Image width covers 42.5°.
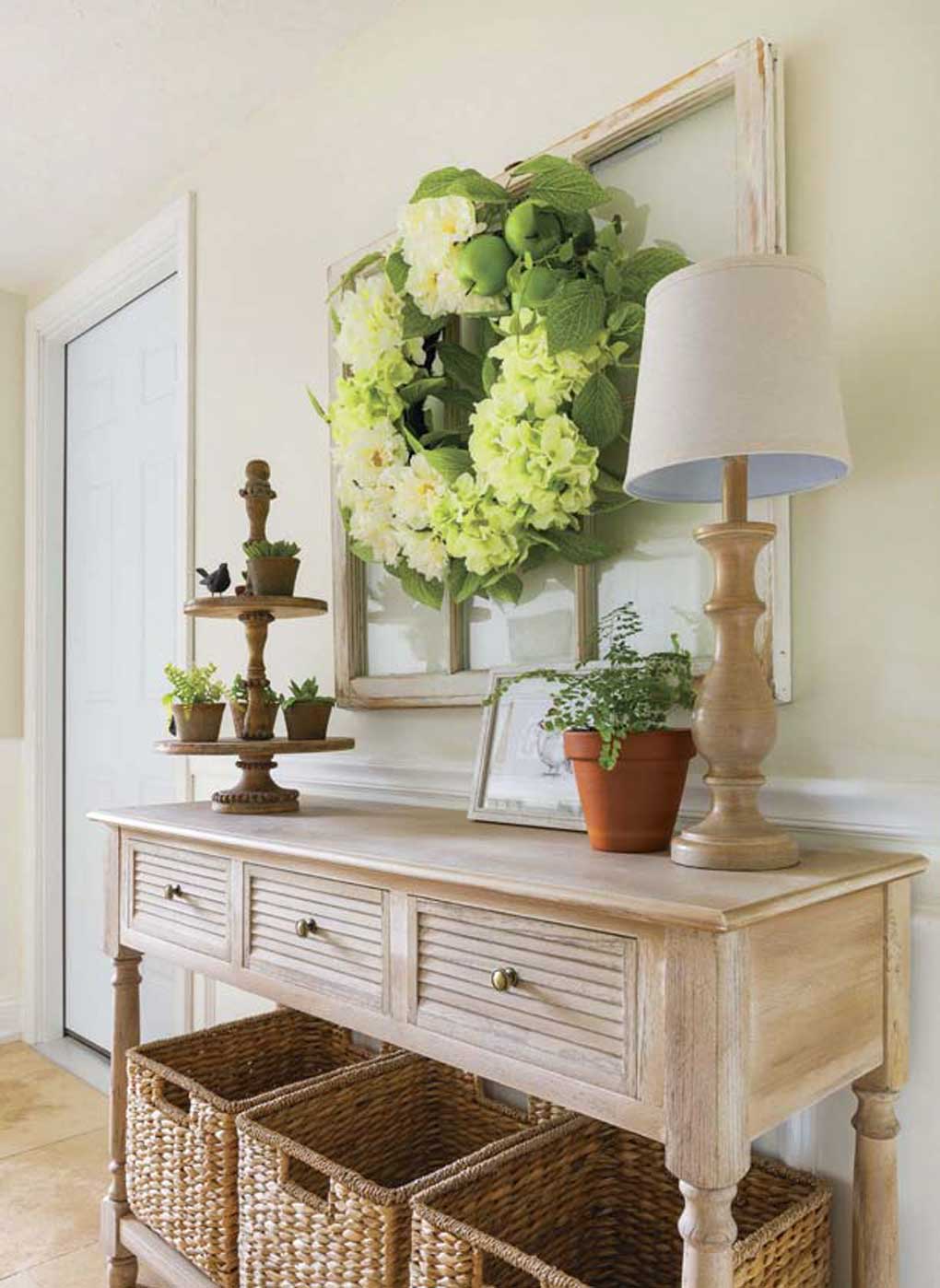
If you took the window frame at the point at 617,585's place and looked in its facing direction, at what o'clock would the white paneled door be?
The white paneled door is roughly at 3 o'clock from the window frame.

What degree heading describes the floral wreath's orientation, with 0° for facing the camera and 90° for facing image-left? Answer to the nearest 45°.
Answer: approximately 45°

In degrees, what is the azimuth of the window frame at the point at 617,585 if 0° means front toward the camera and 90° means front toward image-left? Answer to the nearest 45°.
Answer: approximately 45°

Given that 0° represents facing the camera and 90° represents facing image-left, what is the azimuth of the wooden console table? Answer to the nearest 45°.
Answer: approximately 45°
